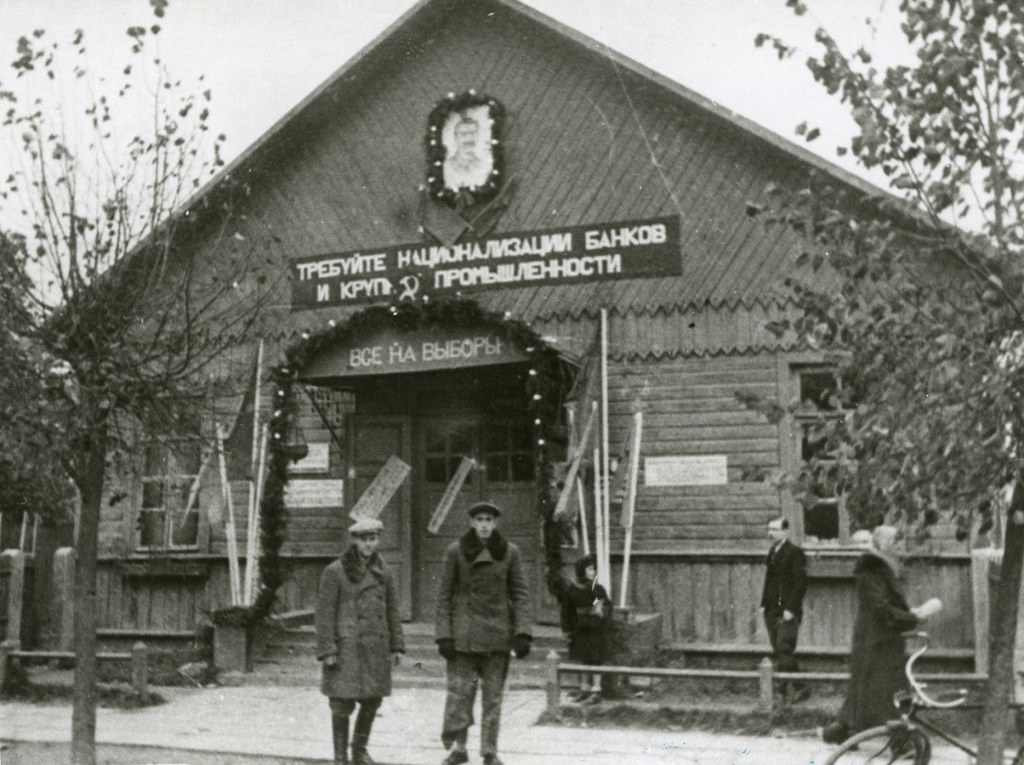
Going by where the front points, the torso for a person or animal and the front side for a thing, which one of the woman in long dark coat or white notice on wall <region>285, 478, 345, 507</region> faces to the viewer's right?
the woman in long dark coat

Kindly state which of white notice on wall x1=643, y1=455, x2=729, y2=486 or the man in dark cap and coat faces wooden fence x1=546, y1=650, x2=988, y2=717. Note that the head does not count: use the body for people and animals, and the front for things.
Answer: the white notice on wall

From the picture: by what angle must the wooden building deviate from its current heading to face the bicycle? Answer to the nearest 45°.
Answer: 0° — it already faces it

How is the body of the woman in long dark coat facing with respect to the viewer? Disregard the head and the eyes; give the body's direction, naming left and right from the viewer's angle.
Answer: facing to the right of the viewer
